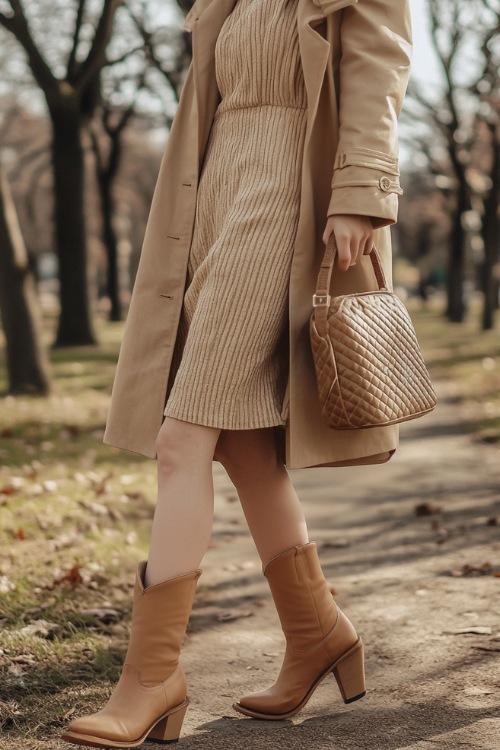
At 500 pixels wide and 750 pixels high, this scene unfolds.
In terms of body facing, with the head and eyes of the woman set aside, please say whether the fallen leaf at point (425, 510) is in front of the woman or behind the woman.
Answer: behind

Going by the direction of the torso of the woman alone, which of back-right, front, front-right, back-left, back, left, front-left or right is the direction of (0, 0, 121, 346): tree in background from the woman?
back-right

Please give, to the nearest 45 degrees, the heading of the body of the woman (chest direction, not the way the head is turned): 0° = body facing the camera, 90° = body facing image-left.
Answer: approximately 45°

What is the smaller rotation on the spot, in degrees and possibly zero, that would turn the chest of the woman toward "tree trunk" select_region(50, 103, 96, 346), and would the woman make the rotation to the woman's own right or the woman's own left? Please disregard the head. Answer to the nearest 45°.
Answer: approximately 135° to the woman's own right

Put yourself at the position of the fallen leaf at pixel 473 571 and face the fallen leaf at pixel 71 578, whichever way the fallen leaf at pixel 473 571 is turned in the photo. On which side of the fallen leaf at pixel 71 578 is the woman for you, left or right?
left

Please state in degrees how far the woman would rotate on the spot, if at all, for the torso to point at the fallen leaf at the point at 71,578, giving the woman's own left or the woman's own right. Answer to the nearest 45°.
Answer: approximately 90° to the woman's own right
